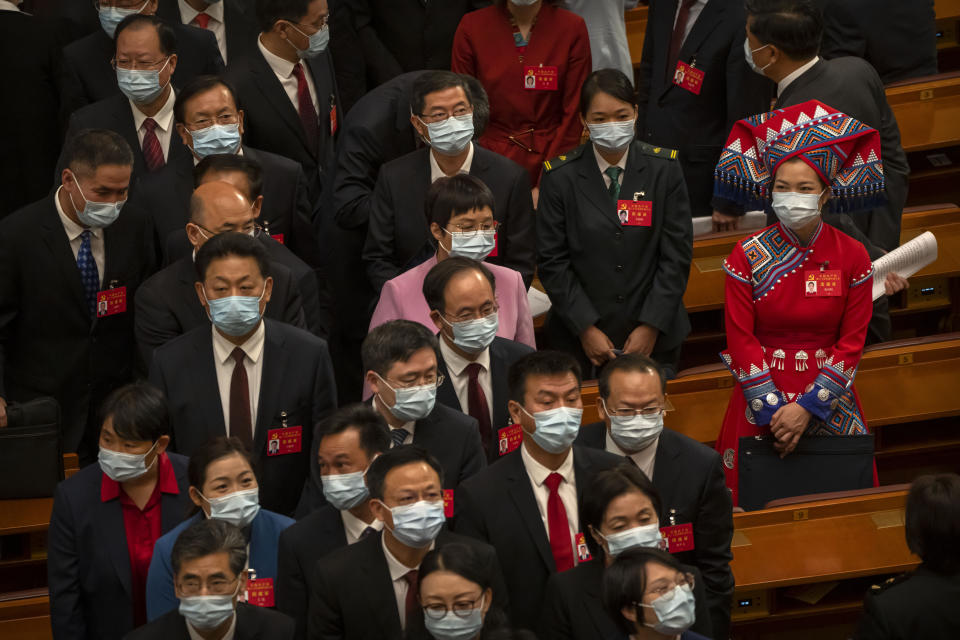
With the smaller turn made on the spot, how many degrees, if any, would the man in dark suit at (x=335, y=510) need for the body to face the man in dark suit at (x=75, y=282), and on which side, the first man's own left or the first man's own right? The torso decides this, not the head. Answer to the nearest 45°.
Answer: approximately 180°

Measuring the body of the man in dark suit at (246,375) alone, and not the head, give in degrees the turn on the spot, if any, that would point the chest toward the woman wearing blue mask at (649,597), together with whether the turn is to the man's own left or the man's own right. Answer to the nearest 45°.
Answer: approximately 45° to the man's own left

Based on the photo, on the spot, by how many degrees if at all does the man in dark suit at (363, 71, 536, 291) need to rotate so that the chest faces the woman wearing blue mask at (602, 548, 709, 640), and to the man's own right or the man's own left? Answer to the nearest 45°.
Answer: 0° — they already face them

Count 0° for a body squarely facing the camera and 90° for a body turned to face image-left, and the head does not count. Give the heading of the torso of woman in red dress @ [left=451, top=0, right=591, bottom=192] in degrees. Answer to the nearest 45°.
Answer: approximately 0°

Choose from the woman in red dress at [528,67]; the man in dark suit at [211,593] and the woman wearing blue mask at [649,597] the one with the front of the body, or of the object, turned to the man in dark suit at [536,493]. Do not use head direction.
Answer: the woman in red dress
